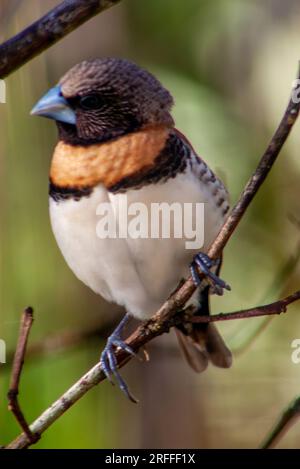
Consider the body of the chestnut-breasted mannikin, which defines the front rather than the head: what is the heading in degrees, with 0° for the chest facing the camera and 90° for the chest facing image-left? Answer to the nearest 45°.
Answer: approximately 45°
